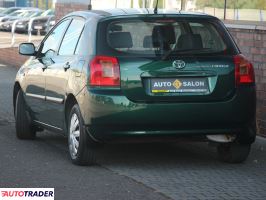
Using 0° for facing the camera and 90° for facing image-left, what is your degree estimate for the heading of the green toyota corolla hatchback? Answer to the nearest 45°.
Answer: approximately 135°
